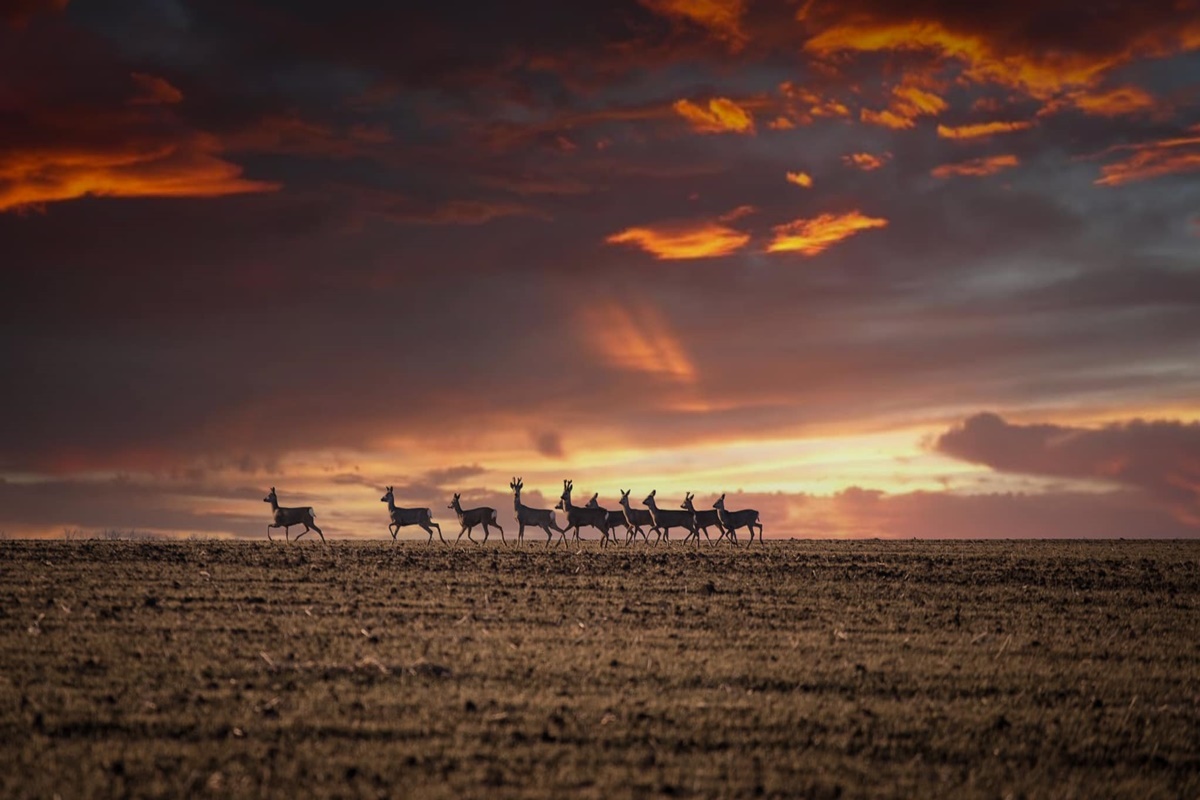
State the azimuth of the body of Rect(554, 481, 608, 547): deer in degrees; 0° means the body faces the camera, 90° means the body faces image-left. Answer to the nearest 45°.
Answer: approximately 90°
